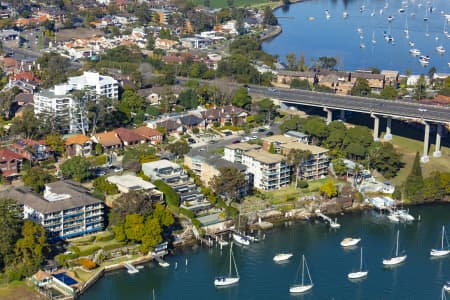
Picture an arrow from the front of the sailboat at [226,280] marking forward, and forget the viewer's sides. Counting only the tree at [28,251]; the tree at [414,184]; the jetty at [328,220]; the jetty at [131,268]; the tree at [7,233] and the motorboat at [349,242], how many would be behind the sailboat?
3

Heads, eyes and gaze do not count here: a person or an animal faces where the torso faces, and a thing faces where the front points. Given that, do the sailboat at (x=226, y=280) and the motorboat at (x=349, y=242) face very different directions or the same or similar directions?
same or similar directions

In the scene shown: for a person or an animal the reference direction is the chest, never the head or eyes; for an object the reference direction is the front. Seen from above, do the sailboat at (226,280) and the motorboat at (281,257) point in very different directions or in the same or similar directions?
same or similar directions

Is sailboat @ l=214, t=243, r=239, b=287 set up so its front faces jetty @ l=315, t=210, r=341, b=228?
no

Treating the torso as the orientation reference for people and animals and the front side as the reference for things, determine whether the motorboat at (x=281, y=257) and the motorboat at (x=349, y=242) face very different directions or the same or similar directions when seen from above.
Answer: same or similar directions
